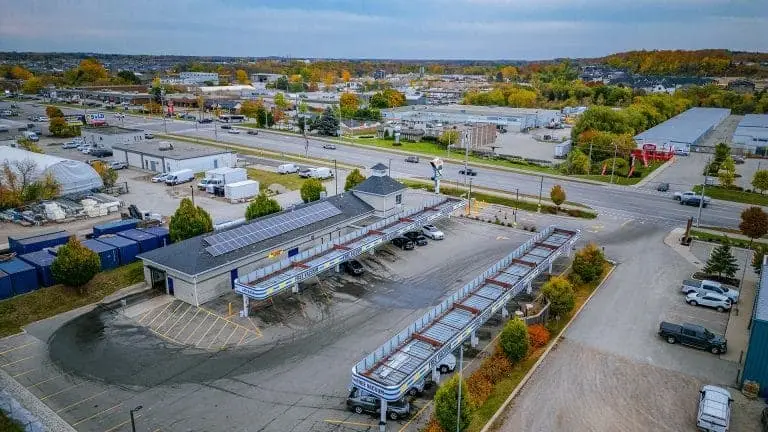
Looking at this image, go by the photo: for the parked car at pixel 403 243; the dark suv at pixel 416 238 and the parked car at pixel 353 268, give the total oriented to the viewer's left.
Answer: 0

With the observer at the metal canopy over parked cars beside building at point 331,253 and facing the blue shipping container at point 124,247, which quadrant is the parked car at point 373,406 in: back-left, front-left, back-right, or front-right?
back-left

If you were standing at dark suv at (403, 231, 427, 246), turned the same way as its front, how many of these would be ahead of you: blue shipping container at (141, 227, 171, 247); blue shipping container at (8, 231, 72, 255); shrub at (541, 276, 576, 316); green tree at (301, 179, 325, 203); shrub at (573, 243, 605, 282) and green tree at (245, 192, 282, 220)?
2

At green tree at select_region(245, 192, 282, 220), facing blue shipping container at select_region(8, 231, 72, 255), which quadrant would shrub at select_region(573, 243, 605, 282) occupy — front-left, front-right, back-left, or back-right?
back-left
